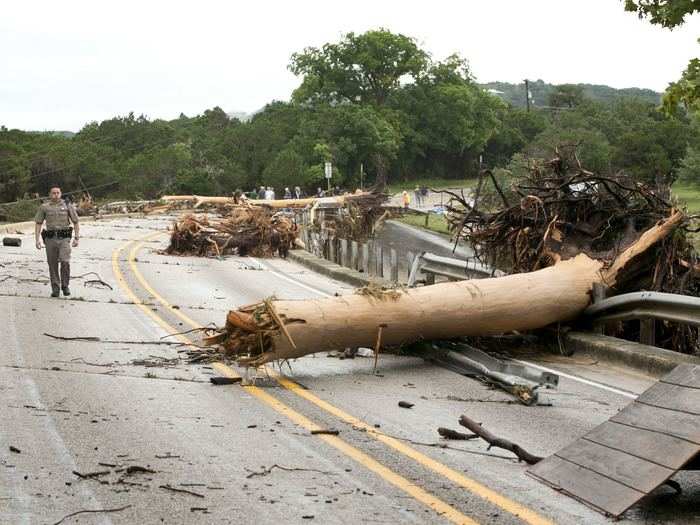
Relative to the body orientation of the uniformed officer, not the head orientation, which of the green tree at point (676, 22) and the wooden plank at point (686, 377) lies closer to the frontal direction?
the wooden plank

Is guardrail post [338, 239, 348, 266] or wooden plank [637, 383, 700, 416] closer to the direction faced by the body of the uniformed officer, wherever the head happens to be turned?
the wooden plank

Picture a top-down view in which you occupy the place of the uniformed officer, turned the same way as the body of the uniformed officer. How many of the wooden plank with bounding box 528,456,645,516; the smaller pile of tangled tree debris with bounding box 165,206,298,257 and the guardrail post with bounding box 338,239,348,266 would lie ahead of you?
1

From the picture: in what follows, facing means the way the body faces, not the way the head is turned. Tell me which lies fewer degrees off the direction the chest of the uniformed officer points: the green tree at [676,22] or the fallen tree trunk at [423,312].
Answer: the fallen tree trunk

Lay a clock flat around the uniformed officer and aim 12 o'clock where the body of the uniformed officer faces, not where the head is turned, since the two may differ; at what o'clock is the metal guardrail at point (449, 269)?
The metal guardrail is roughly at 10 o'clock from the uniformed officer.

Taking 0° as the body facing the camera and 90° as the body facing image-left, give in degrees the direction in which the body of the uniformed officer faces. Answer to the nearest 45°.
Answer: approximately 0°

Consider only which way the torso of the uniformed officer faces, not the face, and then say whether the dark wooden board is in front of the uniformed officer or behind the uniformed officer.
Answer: in front

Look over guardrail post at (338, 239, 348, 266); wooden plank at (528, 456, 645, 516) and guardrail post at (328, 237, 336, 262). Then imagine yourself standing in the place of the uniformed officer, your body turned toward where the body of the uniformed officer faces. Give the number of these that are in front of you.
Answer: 1

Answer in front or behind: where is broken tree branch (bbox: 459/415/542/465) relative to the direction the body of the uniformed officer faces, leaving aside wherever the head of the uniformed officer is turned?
in front

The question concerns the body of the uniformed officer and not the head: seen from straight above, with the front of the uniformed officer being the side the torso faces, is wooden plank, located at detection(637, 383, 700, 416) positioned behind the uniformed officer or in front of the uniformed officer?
in front

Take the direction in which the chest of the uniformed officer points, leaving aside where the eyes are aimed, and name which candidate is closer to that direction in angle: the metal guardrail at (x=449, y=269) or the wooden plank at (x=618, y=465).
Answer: the wooden plank
